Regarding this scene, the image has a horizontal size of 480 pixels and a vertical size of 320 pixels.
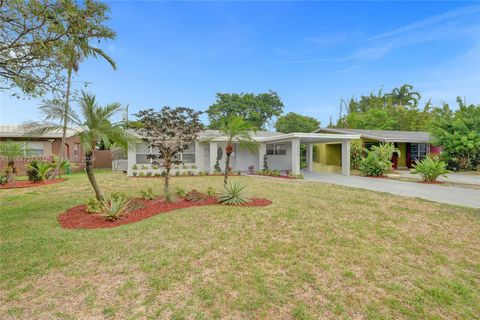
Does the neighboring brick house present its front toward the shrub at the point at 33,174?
yes

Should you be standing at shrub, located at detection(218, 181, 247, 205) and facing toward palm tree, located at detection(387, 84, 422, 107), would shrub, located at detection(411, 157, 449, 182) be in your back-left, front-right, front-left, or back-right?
front-right

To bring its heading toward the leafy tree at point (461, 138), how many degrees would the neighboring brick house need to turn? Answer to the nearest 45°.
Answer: approximately 45° to its left

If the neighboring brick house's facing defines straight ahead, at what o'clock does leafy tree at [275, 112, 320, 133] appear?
The leafy tree is roughly at 9 o'clock from the neighboring brick house.

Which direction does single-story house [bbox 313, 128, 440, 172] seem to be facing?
toward the camera

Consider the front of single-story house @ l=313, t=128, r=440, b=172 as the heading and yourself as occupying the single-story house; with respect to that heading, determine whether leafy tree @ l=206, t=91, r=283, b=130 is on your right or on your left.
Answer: on your right

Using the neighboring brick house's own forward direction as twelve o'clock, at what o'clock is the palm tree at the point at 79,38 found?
The palm tree is roughly at 12 o'clock from the neighboring brick house.

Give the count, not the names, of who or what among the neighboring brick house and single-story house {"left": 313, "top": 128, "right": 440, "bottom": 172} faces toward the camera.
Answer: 2

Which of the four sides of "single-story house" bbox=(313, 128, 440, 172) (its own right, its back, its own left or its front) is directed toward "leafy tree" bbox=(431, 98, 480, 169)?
left

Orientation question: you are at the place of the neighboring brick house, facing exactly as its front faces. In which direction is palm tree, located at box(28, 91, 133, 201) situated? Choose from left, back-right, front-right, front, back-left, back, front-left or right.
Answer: front

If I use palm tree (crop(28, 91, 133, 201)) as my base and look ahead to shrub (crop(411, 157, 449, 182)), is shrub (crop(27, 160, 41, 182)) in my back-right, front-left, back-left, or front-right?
back-left

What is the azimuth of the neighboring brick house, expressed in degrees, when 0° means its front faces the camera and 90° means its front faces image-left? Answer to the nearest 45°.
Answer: approximately 0°

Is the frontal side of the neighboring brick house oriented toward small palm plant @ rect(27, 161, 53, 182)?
yes

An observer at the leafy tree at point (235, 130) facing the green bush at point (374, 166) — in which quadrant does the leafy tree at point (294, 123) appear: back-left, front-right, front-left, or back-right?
front-left

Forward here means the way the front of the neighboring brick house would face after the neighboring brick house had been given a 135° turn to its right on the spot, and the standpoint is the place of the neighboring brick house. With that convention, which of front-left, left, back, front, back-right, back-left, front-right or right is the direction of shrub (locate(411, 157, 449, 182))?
back

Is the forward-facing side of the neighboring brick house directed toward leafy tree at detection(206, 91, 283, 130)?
no

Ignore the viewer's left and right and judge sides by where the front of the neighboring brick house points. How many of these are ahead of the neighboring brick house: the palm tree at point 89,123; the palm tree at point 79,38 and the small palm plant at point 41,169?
3
